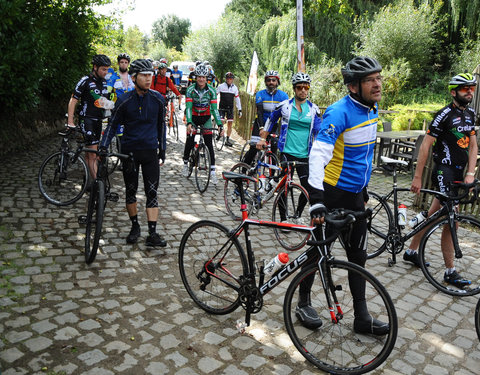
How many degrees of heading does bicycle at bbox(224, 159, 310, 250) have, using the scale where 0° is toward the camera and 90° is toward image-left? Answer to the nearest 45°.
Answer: approximately 315°

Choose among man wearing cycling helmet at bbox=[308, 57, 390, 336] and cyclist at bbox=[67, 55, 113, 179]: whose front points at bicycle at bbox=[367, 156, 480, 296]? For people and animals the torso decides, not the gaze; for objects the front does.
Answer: the cyclist

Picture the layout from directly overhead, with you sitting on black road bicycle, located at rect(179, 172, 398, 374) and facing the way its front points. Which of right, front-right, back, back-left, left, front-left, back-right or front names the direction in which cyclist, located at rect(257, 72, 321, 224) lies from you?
back-left

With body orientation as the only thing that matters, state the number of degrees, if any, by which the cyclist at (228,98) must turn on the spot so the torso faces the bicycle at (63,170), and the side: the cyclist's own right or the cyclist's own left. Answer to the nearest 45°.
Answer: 0° — they already face it

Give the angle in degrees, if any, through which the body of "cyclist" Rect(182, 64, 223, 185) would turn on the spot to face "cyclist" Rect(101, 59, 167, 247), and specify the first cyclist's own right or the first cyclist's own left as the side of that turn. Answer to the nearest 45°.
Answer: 0° — they already face them

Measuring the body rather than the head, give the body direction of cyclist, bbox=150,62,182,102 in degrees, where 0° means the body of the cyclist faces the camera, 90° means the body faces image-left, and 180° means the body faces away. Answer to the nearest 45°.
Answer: approximately 0°

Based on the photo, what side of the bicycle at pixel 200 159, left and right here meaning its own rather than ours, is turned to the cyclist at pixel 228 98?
back

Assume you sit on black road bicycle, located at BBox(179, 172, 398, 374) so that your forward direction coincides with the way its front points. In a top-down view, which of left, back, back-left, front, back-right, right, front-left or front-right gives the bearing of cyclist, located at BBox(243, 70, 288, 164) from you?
back-left

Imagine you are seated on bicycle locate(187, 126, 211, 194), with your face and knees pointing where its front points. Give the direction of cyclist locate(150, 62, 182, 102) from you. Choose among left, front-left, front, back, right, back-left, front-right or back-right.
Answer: back
